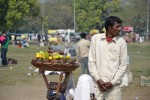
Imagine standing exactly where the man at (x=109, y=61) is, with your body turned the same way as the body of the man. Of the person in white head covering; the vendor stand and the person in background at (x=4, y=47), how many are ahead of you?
0

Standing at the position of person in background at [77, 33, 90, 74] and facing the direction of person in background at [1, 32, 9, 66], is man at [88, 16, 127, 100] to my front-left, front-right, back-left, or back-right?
back-left

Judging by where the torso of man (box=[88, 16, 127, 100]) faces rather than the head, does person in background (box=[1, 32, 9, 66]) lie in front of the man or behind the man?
behind

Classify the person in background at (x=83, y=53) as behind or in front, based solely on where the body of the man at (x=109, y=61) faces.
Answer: behind

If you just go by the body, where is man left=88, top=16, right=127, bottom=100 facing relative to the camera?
toward the camera

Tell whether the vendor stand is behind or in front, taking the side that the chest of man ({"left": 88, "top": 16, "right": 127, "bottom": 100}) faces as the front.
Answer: behind

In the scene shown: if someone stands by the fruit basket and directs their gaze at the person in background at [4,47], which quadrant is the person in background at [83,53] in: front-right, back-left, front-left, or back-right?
front-right
